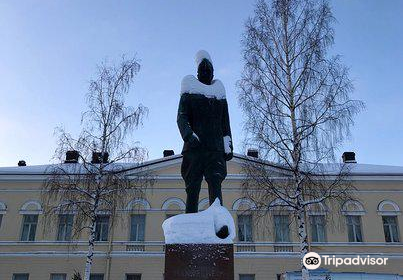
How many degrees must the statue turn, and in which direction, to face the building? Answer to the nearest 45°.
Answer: approximately 180°

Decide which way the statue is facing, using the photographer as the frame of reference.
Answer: facing the viewer

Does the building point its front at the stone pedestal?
yes

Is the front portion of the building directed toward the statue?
yes

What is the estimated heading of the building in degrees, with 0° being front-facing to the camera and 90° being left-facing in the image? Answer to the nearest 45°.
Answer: approximately 0°

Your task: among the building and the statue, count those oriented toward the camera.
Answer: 2
